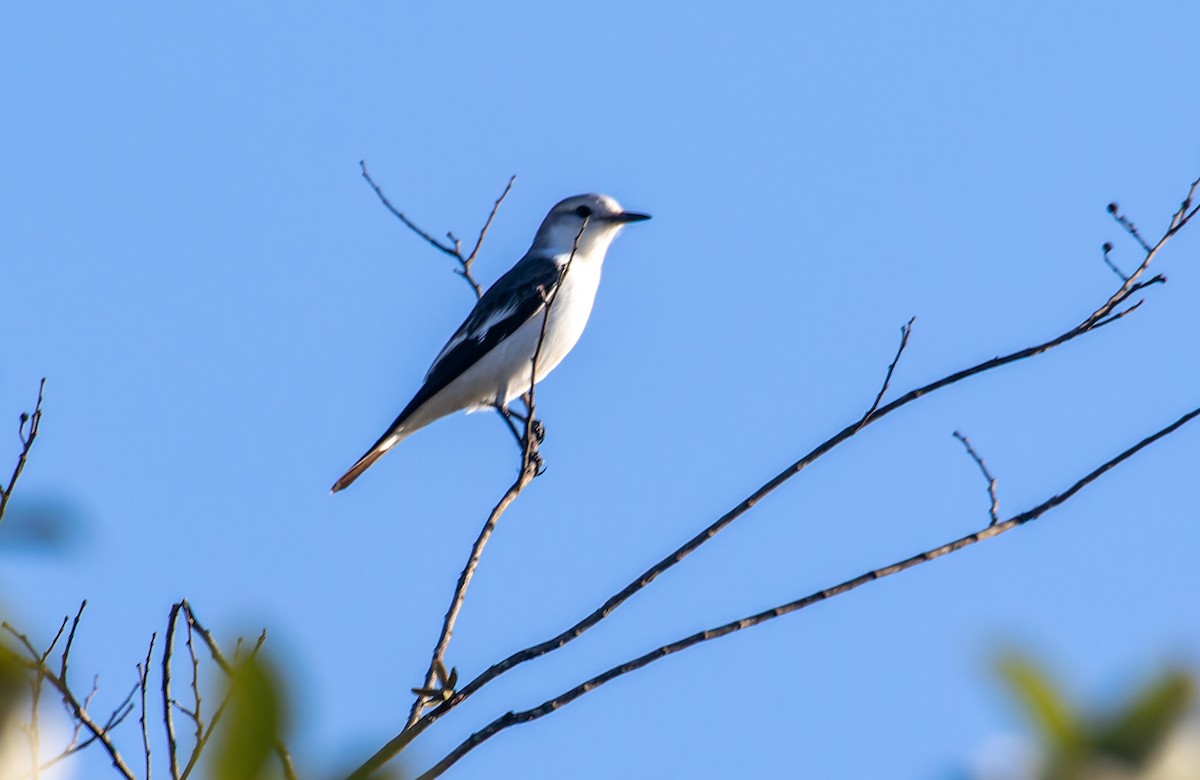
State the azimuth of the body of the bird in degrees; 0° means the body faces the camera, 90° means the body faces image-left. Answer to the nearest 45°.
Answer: approximately 270°
